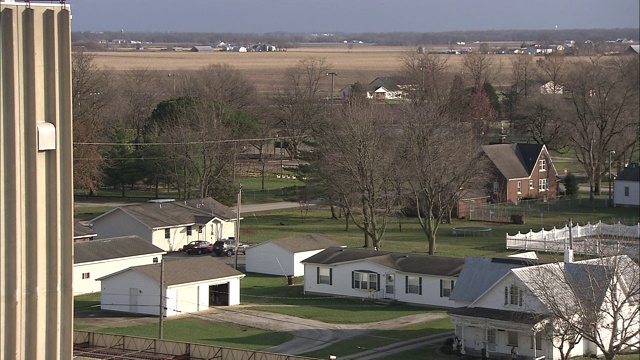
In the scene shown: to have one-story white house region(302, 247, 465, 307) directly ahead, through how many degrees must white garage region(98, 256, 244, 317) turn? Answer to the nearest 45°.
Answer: approximately 45° to its left

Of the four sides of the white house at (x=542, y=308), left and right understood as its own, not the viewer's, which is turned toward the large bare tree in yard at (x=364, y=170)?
right

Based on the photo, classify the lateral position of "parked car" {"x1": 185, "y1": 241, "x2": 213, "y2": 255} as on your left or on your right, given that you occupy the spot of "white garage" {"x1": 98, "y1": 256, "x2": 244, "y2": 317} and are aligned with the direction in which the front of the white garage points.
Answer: on your left

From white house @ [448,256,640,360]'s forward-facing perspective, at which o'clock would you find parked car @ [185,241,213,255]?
The parked car is roughly at 3 o'clock from the white house.

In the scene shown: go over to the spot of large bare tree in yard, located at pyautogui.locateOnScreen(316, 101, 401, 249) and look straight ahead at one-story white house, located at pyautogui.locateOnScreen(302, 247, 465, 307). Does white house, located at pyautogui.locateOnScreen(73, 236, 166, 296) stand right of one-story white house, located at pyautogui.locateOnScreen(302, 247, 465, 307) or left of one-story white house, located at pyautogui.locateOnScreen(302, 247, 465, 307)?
right

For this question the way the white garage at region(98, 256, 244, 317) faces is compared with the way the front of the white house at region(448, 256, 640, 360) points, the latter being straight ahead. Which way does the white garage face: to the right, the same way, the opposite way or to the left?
to the left

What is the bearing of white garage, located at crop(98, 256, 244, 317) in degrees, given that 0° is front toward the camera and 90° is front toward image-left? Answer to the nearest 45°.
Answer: approximately 315°

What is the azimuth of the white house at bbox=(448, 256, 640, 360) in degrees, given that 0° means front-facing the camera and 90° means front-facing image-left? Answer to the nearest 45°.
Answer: approximately 45°

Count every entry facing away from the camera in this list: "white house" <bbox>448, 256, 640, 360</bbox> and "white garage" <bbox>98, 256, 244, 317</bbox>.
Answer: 0

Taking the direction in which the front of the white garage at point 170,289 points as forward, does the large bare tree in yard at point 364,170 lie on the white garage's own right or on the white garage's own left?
on the white garage's own left

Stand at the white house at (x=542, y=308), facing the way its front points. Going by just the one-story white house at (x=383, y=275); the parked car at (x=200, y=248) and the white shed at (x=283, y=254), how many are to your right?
3

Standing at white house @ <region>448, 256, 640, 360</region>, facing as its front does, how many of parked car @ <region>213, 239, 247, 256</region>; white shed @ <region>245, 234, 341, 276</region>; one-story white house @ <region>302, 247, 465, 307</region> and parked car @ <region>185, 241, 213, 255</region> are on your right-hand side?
4

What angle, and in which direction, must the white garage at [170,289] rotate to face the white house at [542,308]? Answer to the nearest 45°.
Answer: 0° — it already faces it

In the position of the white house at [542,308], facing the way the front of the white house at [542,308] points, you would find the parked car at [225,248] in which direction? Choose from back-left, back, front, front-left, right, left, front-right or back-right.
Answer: right

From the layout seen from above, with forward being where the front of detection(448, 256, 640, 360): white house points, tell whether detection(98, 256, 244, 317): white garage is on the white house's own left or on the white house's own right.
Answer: on the white house's own right
